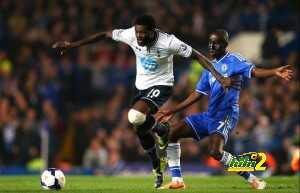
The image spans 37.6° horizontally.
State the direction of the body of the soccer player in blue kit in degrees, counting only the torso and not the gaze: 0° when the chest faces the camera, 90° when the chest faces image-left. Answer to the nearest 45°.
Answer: approximately 45°

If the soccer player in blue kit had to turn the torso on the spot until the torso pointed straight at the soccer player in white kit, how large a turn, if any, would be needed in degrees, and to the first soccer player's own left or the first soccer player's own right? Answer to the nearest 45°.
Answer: approximately 45° to the first soccer player's own right

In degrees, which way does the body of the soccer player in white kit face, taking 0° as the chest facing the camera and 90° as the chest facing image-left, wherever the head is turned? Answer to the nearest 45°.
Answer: approximately 45°

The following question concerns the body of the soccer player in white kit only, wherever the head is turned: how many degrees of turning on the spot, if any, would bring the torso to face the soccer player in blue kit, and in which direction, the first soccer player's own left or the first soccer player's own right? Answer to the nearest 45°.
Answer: approximately 135° to the first soccer player's own left
